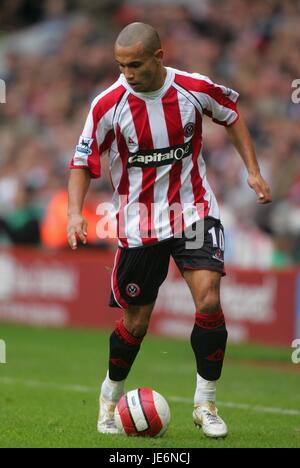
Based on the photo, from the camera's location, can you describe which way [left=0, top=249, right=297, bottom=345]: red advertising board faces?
facing the viewer

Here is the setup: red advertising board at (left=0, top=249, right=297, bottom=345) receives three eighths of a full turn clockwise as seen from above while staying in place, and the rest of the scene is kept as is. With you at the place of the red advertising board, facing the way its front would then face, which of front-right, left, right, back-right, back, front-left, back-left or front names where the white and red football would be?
back-left
